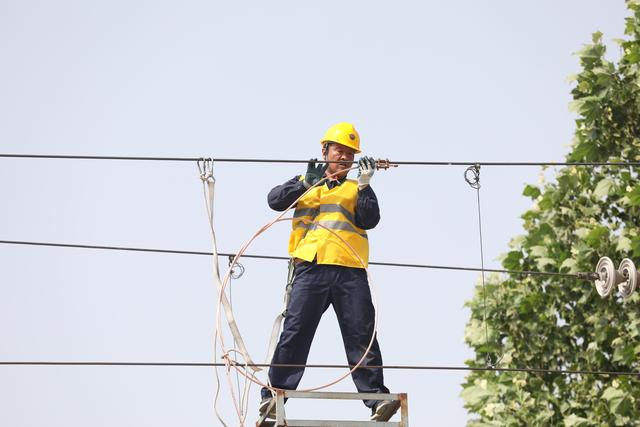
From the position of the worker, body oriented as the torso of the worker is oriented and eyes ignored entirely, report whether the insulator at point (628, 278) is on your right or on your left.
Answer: on your left

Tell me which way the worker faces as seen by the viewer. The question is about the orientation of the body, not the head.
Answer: toward the camera

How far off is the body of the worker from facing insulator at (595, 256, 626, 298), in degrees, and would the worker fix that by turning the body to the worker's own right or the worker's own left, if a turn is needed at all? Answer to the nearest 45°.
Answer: approximately 135° to the worker's own left

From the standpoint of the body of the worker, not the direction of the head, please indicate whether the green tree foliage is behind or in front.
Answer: behind

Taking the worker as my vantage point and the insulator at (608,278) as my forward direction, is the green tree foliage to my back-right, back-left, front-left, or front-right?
front-left
